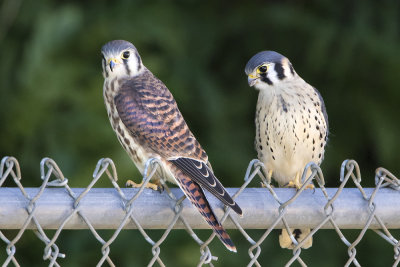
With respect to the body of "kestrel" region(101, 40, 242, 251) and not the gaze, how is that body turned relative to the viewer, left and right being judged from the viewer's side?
facing to the left of the viewer

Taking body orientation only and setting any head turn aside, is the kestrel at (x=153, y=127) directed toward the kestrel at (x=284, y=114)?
no
